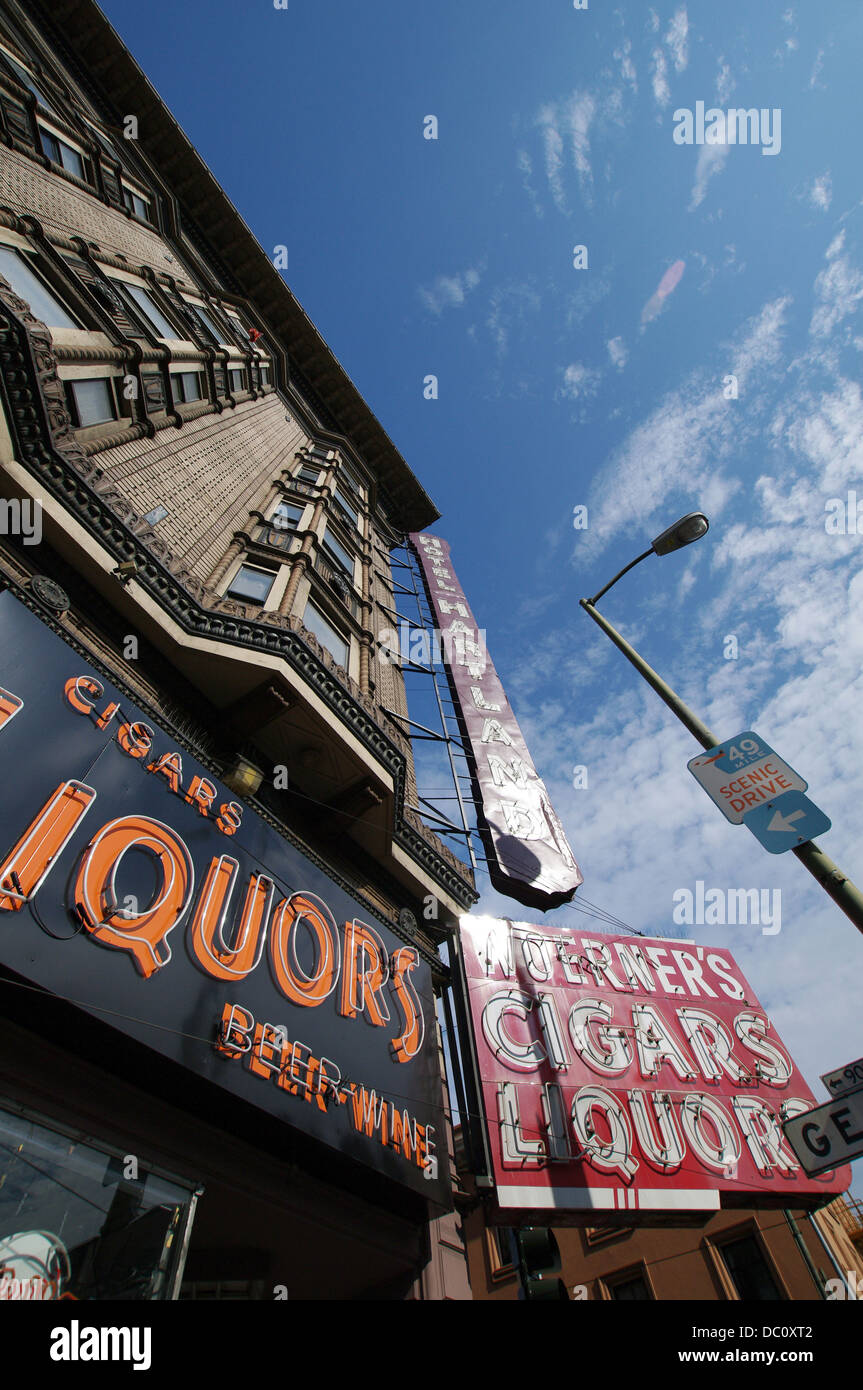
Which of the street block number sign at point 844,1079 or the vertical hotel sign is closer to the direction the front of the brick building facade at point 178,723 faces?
the street block number sign

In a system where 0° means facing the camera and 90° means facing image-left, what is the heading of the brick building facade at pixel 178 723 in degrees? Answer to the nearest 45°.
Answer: approximately 315°

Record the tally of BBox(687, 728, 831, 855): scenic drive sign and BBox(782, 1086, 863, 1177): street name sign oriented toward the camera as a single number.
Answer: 2

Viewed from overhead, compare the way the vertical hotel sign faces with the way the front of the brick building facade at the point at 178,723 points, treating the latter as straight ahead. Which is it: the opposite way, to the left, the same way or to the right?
to the right

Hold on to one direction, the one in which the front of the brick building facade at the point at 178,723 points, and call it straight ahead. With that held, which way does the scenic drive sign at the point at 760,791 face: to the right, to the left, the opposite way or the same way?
to the right

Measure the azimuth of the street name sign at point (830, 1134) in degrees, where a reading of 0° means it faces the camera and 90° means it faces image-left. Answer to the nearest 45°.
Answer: approximately 0°
